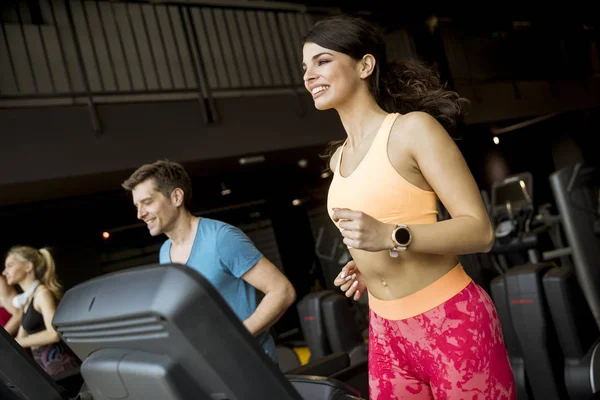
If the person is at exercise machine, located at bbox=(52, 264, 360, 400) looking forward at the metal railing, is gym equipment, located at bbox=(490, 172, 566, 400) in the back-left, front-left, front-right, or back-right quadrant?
front-right

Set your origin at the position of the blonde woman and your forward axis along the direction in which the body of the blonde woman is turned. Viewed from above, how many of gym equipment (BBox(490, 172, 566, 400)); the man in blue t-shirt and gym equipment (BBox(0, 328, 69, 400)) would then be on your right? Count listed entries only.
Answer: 0

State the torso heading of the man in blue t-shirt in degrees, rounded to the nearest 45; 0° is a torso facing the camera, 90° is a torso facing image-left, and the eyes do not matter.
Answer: approximately 45°

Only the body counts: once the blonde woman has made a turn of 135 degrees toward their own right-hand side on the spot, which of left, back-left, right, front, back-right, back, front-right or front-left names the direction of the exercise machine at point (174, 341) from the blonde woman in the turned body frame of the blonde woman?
back-right

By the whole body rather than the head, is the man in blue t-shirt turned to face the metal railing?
no

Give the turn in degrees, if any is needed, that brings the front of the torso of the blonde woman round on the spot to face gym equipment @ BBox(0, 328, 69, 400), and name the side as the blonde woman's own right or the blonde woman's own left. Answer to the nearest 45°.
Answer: approximately 90° to the blonde woman's own left

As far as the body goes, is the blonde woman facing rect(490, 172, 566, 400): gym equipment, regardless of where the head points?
no

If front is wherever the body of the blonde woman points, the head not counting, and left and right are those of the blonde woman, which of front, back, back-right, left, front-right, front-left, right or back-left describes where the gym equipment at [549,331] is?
back-left

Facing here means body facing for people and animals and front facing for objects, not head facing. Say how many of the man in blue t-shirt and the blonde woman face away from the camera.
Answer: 0

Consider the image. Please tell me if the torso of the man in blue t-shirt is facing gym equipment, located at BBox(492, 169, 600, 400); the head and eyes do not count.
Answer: no

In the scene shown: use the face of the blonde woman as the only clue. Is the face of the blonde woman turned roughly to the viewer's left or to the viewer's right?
to the viewer's left

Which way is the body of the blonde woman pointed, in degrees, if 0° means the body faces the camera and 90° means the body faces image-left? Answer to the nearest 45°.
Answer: approximately 90°

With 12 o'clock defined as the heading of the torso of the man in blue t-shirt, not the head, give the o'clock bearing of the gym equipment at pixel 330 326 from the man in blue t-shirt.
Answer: The gym equipment is roughly at 5 o'clock from the man in blue t-shirt.
